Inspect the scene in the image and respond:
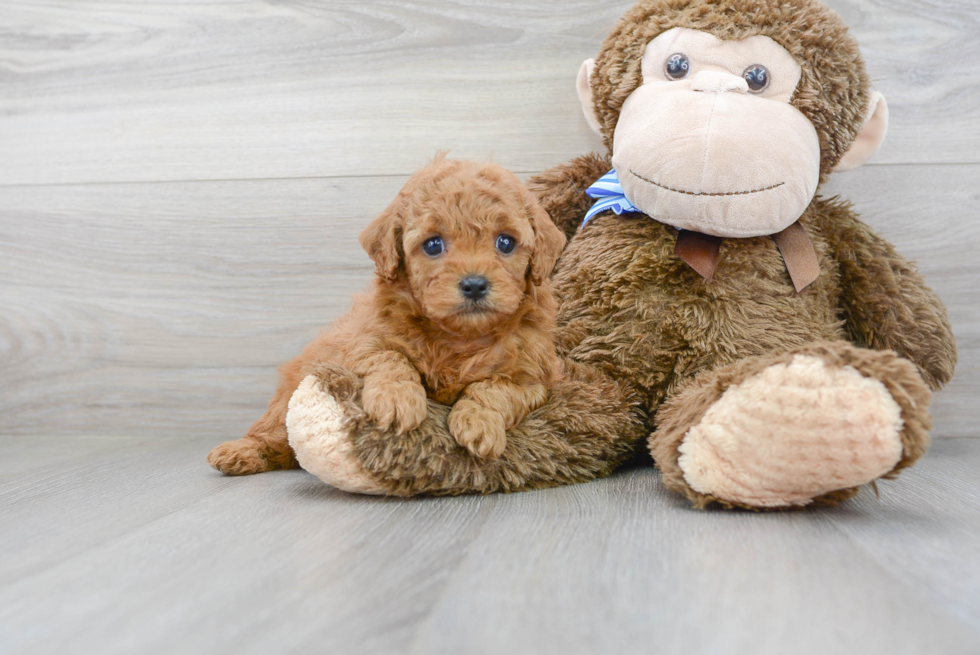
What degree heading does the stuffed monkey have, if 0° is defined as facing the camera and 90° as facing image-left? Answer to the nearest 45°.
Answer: approximately 0°

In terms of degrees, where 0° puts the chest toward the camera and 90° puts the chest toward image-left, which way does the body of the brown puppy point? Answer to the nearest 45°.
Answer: approximately 315°
